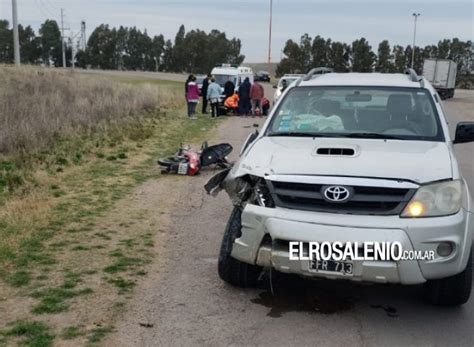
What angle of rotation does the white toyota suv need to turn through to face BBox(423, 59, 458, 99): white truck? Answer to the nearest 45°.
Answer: approximately 180°

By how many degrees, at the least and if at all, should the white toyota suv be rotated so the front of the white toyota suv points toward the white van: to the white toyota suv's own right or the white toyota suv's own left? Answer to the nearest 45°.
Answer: approximately 180°

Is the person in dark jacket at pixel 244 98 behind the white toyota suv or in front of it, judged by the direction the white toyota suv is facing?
behind

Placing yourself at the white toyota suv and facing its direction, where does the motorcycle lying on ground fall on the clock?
The motorcycle lying on ground is roughly at 5 o'clock from the white toyota suv.

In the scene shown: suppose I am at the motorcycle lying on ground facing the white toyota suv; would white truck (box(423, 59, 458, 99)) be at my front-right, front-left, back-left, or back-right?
back-left

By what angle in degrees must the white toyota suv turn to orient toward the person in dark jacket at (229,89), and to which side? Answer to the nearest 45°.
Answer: approximately 180°

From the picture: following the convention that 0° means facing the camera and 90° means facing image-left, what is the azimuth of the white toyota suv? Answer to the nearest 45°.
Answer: approximately 0°

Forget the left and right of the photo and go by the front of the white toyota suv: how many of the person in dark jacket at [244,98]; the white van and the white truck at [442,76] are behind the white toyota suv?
3
